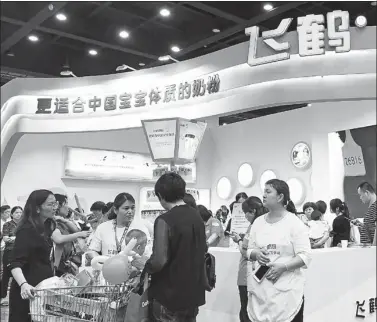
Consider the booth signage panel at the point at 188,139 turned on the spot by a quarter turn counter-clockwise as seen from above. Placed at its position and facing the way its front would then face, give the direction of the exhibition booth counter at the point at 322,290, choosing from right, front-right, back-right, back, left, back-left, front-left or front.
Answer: right

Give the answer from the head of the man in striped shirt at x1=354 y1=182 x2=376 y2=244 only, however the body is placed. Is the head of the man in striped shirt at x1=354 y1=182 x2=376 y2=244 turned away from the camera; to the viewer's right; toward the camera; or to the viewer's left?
to the viewer's left

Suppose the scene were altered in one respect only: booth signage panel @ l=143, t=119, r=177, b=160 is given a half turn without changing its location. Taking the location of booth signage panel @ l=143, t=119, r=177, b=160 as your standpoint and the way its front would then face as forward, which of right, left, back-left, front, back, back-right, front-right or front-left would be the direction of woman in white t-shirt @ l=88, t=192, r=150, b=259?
back

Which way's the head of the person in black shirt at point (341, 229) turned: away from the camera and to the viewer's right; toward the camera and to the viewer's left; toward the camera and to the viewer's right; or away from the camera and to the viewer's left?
away from the camera and to the viewer's left

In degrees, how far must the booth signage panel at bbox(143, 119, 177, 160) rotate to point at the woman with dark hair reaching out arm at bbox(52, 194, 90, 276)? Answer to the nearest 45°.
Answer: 0° — it already faces them

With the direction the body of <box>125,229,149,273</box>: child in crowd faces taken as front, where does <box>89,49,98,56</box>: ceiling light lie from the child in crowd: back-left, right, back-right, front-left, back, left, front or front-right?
right

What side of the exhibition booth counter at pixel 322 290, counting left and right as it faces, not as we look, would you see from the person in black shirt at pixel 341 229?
back

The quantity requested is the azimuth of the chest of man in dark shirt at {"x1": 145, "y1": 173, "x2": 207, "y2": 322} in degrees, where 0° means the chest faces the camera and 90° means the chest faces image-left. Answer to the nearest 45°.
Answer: approximately 135°

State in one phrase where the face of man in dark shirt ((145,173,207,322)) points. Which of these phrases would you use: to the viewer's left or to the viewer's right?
to the viewer's left

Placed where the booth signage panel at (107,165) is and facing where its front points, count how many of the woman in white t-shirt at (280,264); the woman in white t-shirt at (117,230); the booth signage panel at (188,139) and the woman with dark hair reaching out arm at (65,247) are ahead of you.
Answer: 4

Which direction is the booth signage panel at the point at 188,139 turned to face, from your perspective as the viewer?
facing the viewer and to the right of the viewer

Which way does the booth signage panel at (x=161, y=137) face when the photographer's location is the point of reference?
facing the viewer

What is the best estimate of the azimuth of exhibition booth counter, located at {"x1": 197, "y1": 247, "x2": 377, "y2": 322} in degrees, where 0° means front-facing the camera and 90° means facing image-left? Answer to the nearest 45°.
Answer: approximately 0°

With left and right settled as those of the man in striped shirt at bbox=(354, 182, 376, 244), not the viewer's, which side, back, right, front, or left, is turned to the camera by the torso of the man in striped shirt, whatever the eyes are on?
left
